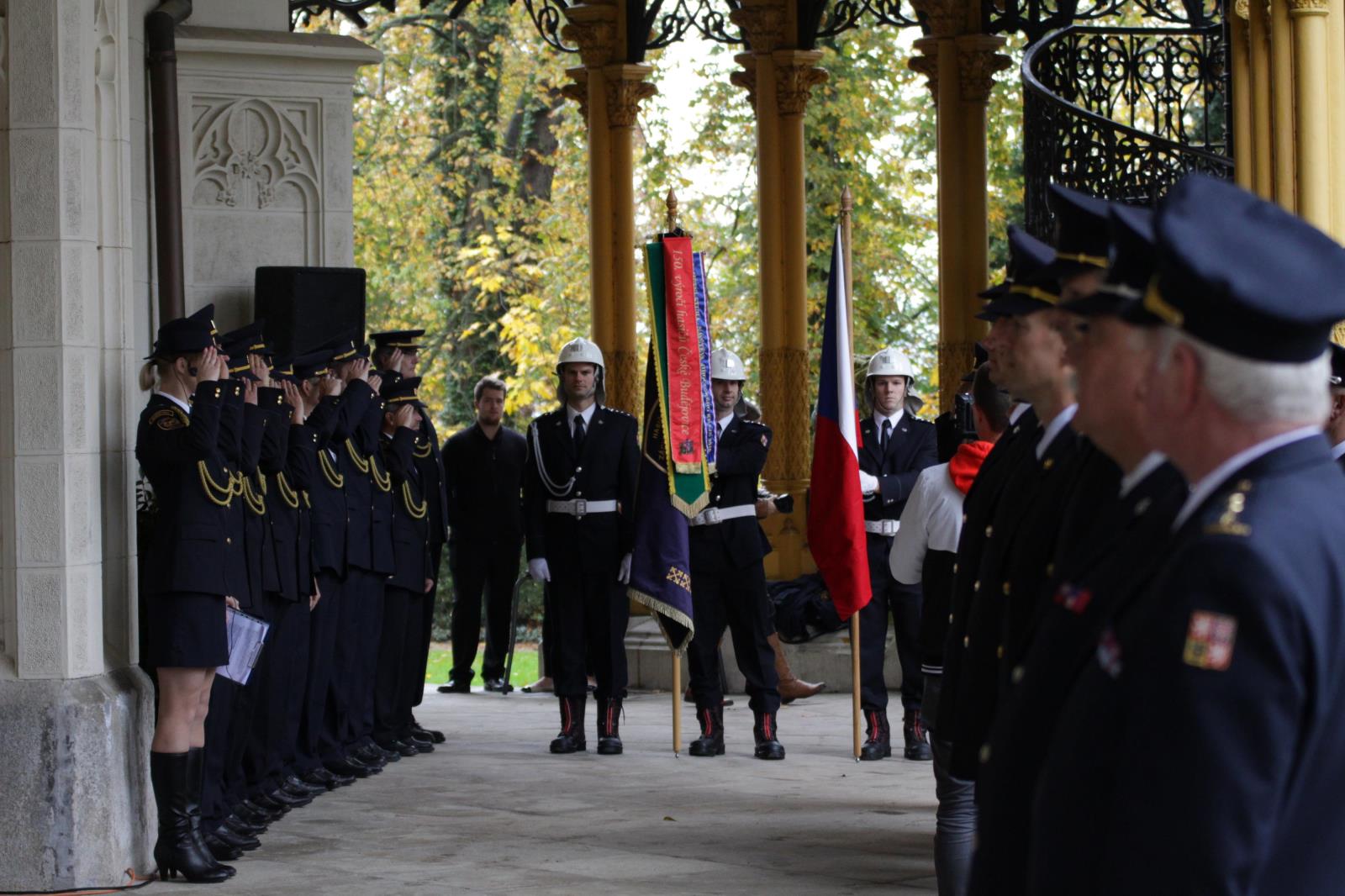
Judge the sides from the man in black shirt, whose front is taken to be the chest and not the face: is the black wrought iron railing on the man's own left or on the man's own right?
on the man's own left

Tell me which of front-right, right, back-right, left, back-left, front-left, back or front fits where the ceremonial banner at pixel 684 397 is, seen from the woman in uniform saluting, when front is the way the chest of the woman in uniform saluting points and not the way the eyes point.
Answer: front-left

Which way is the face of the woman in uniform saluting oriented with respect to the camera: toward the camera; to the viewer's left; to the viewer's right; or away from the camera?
to the viewer's right

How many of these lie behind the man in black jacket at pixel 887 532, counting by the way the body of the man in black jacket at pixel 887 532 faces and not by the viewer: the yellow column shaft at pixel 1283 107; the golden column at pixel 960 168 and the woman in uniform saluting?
1

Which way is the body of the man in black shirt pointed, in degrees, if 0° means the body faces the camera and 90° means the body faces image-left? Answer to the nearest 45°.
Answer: approximately 0°

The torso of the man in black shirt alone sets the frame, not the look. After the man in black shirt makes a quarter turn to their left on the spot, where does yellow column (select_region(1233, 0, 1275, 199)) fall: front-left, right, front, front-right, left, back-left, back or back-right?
front-right

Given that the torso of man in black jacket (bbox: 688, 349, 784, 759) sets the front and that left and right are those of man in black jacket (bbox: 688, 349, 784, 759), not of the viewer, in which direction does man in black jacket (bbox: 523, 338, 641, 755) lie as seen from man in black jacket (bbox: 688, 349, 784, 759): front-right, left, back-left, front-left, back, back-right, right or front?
right

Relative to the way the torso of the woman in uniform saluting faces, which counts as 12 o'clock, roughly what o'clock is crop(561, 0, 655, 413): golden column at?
The golden column is roughly at 10 o'clock from the woman in uniform saluting.

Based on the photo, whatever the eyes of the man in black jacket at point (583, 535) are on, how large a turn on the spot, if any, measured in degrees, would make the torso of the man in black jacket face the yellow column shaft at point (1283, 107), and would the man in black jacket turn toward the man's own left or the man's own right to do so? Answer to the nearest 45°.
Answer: approximately 45° to the man's own left

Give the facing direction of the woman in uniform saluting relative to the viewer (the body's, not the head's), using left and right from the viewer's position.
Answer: facing to the right of the viewer
